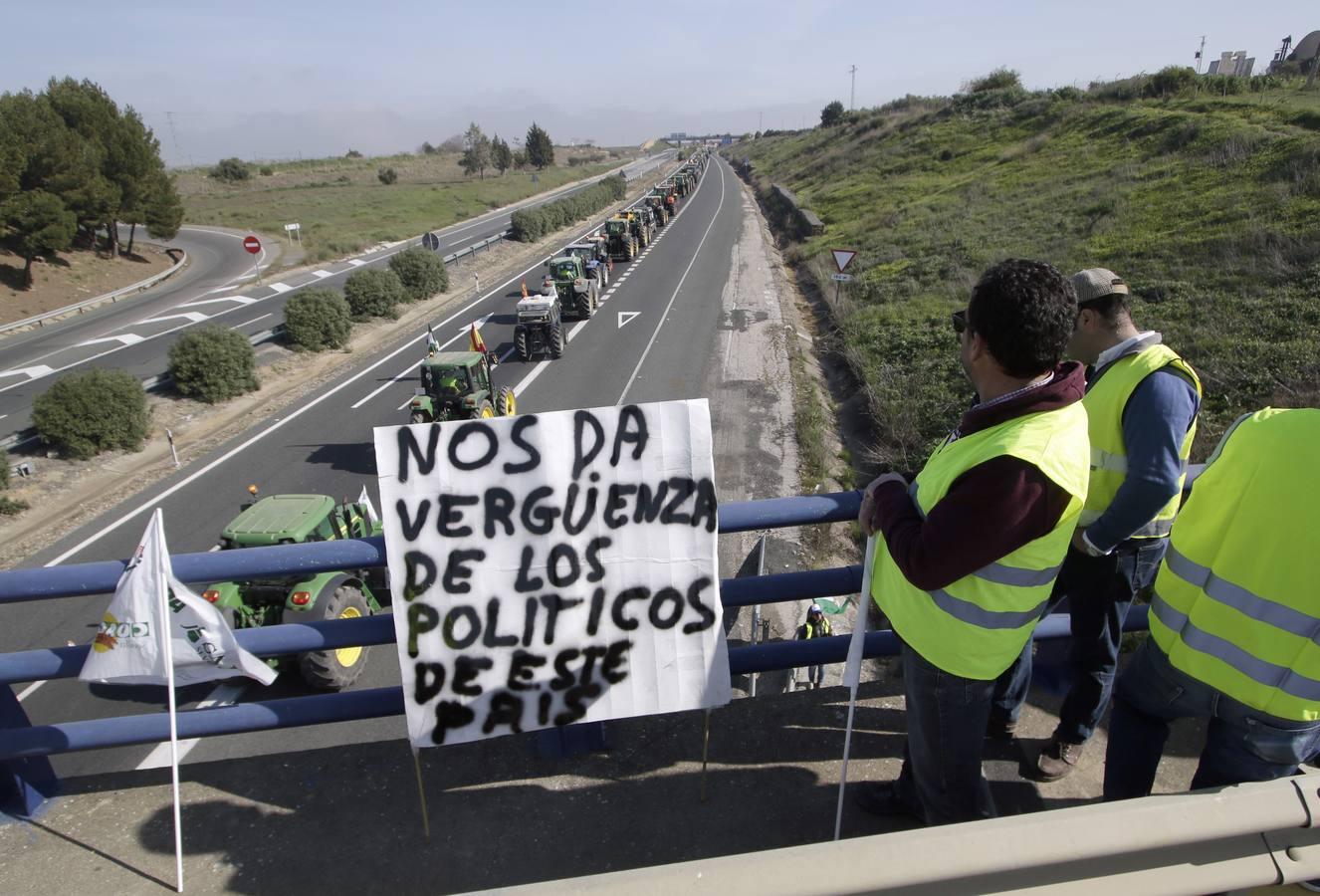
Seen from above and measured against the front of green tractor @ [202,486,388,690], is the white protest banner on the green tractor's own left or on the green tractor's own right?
on the green tractor's own right

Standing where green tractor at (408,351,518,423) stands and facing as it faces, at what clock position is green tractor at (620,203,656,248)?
green tractor at (620,203,656,248) is roughly at 11 o'clock from green tractor at (408,351,518,423).

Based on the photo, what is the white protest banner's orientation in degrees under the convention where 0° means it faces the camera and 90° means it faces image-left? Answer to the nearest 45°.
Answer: approximately 0°

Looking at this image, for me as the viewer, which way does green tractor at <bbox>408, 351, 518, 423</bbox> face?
facing away from the viewer and to the right of the viewer

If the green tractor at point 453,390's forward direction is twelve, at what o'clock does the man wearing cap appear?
The man wearing cap is roughly at 4 o'clock from the green tractor.

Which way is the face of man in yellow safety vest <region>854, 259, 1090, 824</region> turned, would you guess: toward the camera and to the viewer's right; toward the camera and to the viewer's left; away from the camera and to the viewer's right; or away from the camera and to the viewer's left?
away from the camera and to the viewer's left

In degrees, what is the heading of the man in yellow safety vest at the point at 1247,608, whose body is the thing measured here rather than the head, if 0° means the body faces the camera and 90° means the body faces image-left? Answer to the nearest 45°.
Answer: approximately 135°

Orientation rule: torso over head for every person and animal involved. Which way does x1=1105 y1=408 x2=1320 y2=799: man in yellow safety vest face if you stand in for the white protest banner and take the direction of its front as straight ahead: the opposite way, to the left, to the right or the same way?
the opposite way
